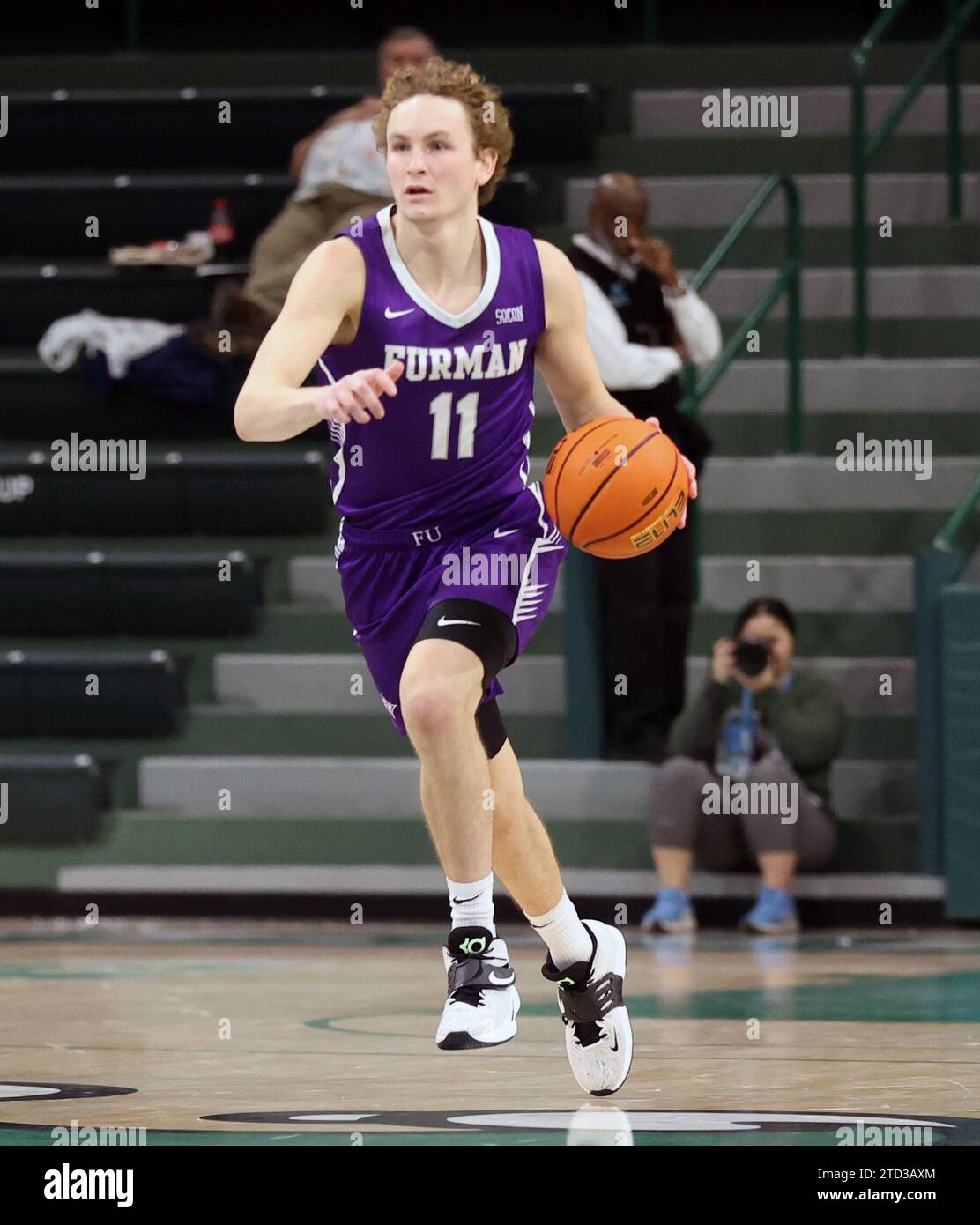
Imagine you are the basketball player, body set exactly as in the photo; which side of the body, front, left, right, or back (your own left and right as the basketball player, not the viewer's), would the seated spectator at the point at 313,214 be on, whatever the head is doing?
back

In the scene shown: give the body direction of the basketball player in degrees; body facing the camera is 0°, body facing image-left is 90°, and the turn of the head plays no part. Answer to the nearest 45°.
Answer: approximately 0°

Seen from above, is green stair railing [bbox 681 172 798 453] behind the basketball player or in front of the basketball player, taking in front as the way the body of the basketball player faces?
behind

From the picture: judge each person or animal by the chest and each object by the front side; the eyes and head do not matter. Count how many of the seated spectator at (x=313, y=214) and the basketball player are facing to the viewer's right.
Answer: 0

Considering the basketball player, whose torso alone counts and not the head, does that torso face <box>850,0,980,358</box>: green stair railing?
no

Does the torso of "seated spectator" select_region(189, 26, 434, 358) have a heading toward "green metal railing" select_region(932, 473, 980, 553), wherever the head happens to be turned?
no

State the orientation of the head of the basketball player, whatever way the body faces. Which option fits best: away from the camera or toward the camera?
toward the camera

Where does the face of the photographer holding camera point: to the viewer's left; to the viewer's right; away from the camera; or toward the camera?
toward the camera

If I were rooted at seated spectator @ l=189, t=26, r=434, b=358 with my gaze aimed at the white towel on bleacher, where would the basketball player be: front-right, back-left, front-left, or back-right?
back-left

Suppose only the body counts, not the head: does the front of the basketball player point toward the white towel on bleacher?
no

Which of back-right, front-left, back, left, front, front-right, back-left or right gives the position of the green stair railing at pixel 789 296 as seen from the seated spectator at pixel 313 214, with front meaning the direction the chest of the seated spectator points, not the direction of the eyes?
back-left

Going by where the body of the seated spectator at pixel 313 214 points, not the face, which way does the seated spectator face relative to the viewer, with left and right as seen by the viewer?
facing the viewer and to the left of the viewer
